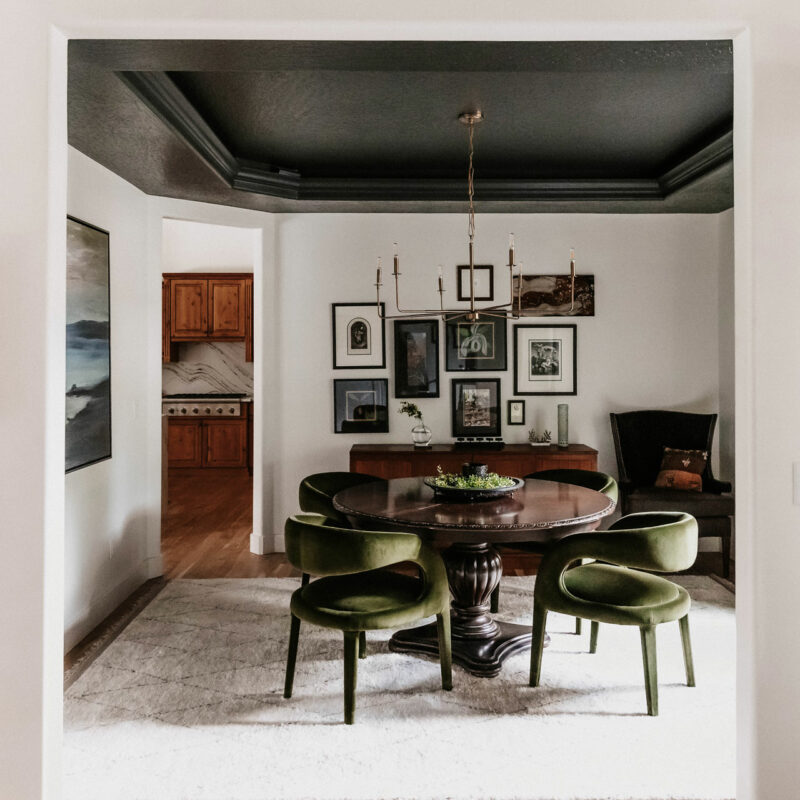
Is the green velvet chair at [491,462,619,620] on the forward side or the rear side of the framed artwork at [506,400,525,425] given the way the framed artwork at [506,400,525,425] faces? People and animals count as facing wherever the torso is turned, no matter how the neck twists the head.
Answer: on the forward side

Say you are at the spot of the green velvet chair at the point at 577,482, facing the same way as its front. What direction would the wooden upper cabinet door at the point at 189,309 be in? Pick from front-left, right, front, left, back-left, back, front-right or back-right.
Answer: right

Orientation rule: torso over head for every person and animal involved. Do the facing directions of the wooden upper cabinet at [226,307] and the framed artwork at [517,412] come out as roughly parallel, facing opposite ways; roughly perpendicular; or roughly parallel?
roughly parallel

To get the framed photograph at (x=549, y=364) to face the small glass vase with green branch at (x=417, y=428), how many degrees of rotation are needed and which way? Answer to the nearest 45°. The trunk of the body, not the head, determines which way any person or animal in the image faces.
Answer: approximately 90° to its right

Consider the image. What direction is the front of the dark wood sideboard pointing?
toward the camera

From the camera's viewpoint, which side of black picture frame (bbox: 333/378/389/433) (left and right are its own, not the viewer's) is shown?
front

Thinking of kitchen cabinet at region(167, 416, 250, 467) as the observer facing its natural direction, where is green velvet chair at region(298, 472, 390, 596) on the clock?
The green velvet chair is roughly at 12 o'clock from the kitchen cabinet.

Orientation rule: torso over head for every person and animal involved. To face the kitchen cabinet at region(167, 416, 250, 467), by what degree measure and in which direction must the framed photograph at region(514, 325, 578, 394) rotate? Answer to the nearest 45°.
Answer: approximately 135° to its right

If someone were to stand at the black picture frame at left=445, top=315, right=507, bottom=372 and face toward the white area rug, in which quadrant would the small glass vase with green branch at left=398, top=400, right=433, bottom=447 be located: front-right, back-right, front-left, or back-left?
front-right

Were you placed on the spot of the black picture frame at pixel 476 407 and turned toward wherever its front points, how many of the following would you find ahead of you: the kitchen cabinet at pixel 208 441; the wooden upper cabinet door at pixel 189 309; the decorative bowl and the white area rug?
2

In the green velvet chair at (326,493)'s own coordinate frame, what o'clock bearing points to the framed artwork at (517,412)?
The framed artwork is roughly at 9 o'clock from the green velvet chair.

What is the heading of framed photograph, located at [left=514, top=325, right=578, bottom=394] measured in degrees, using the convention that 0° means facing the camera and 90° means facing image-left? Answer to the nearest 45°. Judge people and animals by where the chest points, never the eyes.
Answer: approximately 0°

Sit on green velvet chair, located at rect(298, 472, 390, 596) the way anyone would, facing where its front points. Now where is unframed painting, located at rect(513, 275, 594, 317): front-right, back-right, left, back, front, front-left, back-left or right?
left

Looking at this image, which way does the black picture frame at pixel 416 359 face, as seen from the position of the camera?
facing the viewer

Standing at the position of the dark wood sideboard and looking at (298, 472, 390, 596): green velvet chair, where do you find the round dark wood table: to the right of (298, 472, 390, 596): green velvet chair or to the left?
left

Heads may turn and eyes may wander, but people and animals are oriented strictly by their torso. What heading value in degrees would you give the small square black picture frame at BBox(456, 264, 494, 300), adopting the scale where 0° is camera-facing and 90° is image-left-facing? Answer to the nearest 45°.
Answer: approximately 0°

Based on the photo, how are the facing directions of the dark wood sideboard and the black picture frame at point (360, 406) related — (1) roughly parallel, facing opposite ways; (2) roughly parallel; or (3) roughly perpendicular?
roughly parallel

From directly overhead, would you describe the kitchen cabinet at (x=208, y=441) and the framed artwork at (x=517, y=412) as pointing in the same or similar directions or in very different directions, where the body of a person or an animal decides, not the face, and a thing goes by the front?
same or similar directions

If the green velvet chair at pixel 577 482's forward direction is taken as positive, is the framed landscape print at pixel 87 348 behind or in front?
in front

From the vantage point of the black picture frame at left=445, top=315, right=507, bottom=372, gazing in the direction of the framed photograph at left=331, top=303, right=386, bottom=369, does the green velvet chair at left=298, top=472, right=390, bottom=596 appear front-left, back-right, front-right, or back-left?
front-left
